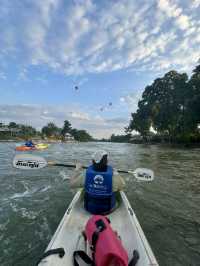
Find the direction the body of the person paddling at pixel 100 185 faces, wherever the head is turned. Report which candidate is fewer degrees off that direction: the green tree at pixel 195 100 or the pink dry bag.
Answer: the green tree

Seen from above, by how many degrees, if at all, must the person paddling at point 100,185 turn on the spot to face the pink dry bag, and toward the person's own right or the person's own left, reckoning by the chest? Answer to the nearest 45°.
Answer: approximately 180°

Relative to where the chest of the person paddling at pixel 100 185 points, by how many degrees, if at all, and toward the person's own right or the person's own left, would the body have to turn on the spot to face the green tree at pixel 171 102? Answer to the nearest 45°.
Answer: approximately 45° to the person's own right

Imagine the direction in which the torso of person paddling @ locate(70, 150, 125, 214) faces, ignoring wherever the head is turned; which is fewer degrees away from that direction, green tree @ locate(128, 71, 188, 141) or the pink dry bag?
the green tree

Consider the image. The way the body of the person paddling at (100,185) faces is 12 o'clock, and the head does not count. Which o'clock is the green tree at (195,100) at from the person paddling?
The green tree is roughly at 1 o'clock from the person paddling.

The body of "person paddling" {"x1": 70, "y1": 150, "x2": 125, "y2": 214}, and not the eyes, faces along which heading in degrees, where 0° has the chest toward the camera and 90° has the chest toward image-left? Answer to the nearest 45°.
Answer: approximately 180°
